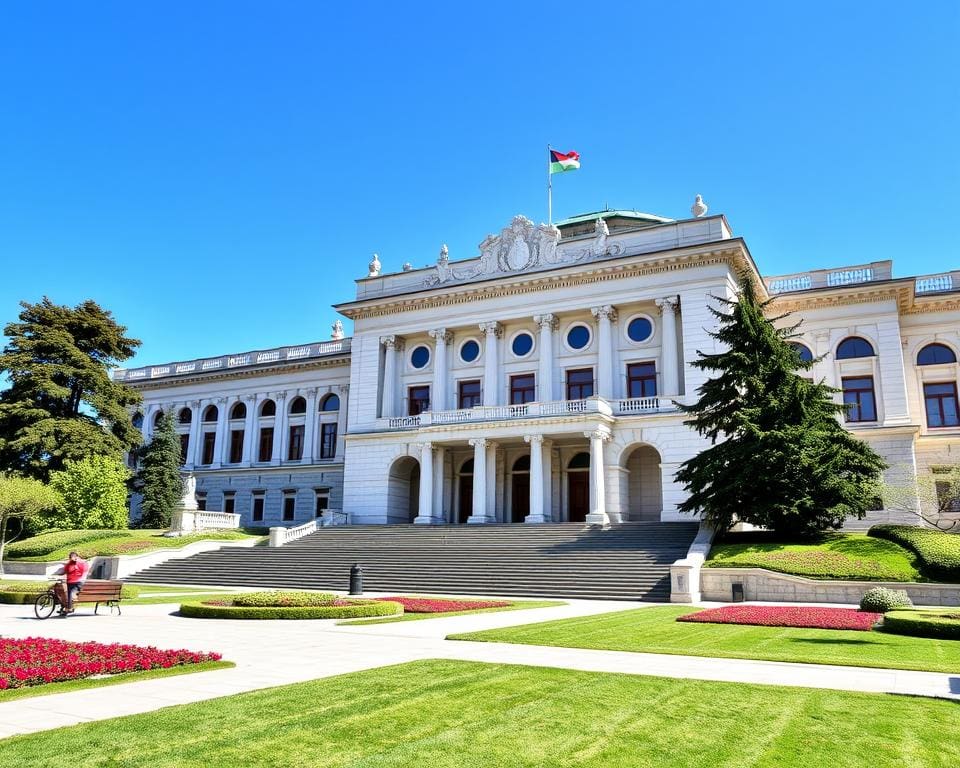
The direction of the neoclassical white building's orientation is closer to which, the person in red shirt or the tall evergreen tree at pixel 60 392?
the person in red shirt

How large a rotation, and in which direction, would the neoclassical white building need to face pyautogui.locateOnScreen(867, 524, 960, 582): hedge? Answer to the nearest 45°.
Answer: approximately 90° to its left

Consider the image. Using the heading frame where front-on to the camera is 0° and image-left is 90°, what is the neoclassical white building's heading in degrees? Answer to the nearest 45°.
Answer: approximately 45°

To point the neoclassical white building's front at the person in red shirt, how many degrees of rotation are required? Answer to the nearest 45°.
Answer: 0° — it already faces them

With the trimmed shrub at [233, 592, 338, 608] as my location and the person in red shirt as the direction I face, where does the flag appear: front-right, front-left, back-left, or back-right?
back-right

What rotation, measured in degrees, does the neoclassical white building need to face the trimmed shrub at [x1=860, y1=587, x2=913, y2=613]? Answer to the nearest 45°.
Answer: approximately 45° to its left
